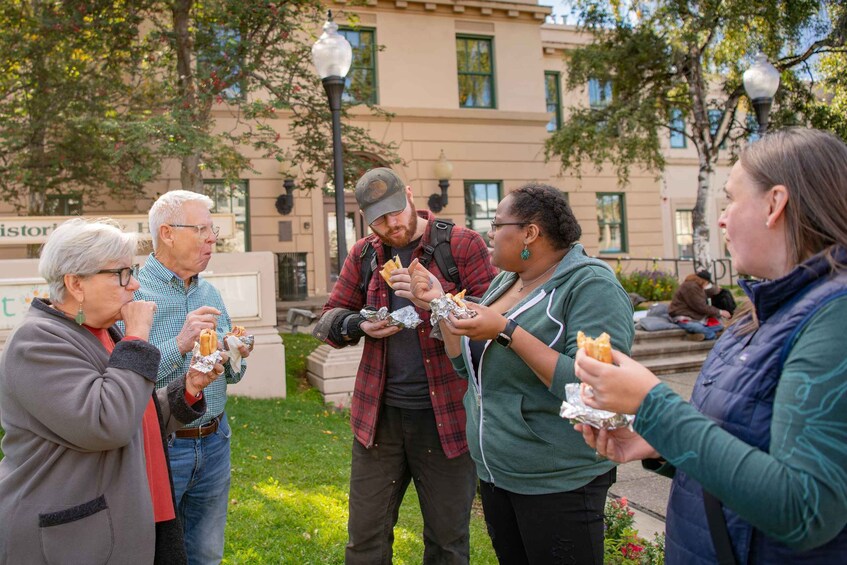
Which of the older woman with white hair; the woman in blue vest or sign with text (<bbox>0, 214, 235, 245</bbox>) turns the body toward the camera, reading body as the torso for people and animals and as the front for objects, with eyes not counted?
the sign with text

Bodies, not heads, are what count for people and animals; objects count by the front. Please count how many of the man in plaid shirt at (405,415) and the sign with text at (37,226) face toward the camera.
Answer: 2

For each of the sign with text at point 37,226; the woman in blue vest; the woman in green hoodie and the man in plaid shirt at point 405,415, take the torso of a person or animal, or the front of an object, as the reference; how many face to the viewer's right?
0

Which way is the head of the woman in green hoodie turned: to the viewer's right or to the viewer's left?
to the viewer's left

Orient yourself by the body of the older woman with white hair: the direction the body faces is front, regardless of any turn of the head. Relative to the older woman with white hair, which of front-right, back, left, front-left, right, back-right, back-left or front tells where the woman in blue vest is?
front-right

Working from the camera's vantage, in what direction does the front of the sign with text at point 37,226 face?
facing the viewer

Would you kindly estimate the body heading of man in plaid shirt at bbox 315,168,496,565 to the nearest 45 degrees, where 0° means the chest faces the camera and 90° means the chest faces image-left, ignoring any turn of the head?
approximately 0°

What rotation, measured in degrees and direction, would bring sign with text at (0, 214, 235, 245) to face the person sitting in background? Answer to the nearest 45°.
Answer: approximately 90° to its left

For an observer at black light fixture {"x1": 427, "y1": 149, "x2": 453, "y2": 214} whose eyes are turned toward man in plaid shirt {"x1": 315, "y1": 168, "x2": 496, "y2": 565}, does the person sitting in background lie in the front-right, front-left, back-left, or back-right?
front-left

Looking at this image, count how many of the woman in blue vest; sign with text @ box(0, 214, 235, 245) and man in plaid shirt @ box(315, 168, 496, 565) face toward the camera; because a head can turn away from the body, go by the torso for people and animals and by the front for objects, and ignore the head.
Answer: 2

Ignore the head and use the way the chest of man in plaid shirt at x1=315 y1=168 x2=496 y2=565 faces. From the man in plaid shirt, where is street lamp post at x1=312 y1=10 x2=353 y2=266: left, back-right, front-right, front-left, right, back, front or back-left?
back

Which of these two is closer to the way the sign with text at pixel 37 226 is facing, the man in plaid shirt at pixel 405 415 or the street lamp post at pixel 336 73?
the man in plaid shirt

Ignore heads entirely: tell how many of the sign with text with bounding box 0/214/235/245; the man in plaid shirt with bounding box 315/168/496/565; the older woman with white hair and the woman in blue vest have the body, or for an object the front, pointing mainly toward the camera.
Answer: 2

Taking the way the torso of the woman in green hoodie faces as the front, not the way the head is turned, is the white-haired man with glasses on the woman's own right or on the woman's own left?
on the woman's own right

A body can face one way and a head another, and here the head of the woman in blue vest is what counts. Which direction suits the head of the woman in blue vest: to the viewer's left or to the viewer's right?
to the viewer's left

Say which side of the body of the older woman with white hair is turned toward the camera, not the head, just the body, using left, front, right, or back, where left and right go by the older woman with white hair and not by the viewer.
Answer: right
